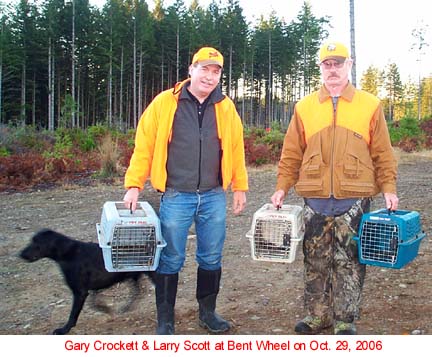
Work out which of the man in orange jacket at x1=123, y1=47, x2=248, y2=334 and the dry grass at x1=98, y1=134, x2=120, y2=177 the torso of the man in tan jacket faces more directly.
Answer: the man in orange jacket

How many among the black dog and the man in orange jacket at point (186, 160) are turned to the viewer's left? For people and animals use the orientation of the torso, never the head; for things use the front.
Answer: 1

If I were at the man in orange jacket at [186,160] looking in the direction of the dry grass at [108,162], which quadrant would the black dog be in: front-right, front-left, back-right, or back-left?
front-left

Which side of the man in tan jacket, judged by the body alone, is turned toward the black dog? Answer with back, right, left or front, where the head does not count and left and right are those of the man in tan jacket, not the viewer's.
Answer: right

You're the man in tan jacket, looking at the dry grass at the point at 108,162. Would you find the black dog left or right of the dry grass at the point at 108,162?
left

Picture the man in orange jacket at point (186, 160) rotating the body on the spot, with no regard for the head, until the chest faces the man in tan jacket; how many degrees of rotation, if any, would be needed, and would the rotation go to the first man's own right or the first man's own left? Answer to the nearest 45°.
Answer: approximately 90° to the first man's own left

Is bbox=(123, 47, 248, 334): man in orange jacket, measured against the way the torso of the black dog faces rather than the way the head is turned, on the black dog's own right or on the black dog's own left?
on the black dog's own left

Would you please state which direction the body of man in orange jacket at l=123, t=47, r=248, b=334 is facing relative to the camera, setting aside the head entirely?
toward the camera

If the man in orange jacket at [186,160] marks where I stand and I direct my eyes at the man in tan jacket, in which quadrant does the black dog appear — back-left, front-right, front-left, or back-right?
back-left

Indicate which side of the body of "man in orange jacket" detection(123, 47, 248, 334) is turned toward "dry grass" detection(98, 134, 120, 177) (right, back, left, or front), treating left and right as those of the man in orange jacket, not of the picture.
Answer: back

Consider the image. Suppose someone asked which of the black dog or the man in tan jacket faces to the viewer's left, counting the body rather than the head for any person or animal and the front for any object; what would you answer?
the black dog

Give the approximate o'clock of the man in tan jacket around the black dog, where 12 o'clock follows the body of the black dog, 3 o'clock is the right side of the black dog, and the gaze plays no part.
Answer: The man in tan jacket is roughly at 7 o'clock from the black dog.

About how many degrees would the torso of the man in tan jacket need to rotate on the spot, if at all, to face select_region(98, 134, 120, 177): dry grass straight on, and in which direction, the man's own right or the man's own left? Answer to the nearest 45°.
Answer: approximately 135° to the man's own right

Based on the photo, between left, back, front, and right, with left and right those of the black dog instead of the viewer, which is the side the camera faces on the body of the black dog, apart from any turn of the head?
left

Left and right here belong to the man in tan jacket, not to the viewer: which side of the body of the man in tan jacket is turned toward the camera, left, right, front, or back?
front
